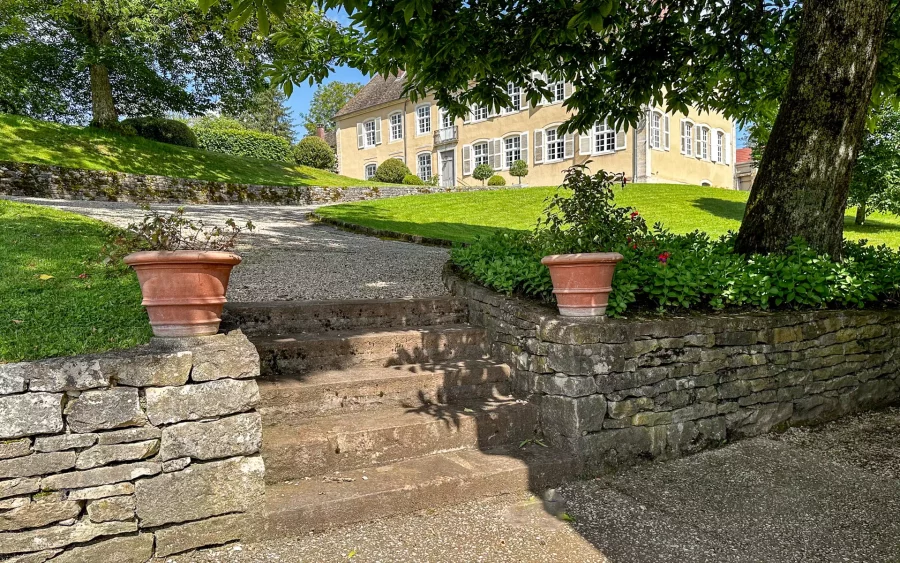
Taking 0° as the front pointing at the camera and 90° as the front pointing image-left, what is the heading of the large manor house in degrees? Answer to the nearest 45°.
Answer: approximately 45°

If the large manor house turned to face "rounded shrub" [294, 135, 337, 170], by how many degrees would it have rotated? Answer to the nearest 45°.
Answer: approximately 45° to its right

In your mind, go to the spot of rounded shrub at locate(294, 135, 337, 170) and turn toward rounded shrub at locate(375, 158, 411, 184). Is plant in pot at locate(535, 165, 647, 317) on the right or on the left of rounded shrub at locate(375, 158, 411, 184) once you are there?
right

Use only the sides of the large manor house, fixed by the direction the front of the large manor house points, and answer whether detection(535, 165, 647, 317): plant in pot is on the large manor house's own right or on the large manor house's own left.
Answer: on the large manor house's own left
